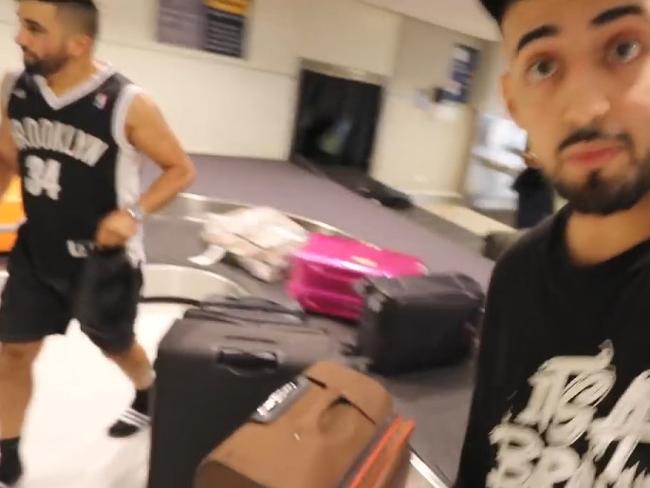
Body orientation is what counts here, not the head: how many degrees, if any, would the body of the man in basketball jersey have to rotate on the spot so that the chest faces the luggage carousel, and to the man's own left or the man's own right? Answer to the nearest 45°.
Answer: approximately 135° to the man's own left

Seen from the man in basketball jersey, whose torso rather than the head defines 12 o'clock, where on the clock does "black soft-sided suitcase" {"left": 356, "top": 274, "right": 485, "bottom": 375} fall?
The black soft-sided suitcase is roughly at 7 o'clock from the man in basketball jersey.

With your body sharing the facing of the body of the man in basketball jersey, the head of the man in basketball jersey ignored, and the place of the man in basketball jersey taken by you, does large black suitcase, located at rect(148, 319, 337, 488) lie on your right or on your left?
on your left

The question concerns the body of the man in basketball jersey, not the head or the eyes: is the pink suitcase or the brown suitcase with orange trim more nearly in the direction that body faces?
the brown suitcase with orange trim

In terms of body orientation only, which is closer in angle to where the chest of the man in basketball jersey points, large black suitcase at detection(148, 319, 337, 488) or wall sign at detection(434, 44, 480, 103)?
the large black suitcase

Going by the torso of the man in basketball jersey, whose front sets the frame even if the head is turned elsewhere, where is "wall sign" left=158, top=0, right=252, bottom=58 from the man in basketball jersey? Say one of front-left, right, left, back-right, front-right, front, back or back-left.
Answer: back-right

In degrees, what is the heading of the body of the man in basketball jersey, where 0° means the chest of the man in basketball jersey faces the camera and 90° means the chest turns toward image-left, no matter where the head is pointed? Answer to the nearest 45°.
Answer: approximately 45°

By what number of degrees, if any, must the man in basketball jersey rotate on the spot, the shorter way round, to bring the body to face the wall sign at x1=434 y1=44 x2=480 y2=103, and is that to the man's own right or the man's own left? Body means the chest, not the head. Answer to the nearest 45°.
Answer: approximately 180°

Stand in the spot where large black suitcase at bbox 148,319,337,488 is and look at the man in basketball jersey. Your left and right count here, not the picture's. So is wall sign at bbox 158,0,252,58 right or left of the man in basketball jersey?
right
